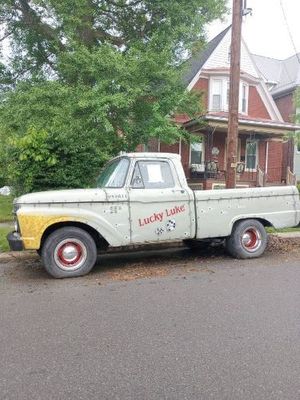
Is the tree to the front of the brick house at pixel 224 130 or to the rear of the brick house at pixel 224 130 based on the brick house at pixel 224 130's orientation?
to the front

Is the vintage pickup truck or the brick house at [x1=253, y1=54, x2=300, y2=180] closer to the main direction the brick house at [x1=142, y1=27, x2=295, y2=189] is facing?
the vintage pickup truck

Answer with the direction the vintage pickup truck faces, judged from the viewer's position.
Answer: facing to the left of the viewer

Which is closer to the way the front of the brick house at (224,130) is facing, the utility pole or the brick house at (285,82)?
the utility pole

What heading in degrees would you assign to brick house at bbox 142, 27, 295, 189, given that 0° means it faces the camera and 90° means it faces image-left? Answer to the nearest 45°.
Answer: approximately 0°

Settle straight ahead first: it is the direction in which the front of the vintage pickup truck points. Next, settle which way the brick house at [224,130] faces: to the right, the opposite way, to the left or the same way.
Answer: to the left

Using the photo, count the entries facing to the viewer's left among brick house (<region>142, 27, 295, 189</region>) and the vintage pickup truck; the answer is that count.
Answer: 1

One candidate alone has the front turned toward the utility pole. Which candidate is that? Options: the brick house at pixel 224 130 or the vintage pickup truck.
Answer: the brick house

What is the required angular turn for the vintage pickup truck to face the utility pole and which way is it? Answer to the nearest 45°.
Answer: approximately 135° to its right

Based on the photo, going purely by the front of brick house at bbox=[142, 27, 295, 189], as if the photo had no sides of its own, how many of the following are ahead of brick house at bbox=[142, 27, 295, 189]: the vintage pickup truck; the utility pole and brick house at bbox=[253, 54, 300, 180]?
2

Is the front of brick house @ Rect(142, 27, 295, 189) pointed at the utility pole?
yes

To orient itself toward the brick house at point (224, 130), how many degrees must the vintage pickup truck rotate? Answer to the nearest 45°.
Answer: approximately 90° to its right

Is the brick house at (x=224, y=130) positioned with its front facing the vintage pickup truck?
yes
